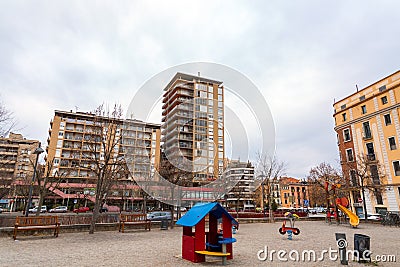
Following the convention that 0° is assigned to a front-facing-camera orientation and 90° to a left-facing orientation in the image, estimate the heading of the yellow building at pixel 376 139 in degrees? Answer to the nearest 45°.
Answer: approximately 45°

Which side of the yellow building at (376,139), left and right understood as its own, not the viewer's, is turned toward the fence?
front

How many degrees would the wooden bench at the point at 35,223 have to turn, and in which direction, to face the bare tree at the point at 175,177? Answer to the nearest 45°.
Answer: approximately 90° to its left

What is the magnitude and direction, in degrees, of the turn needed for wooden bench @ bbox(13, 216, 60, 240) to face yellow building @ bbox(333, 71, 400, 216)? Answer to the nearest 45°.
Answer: approximately 90° to its left

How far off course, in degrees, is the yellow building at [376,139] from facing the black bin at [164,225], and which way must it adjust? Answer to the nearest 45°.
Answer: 0° — it already faces it

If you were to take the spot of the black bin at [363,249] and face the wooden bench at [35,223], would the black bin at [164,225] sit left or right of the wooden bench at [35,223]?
right

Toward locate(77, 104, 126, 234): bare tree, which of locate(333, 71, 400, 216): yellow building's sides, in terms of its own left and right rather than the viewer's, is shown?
front

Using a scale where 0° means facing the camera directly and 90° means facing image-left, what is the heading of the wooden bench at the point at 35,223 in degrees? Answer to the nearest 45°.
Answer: approximately 0°

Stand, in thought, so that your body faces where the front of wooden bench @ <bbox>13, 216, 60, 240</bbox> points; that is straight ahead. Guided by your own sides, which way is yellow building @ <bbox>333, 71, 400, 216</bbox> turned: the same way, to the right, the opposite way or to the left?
to the right

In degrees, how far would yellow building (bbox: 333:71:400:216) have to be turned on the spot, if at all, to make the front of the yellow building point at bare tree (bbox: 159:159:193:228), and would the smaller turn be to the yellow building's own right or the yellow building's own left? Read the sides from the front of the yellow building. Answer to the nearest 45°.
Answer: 0° — it already faces it

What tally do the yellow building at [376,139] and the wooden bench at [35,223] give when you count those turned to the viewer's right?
0
